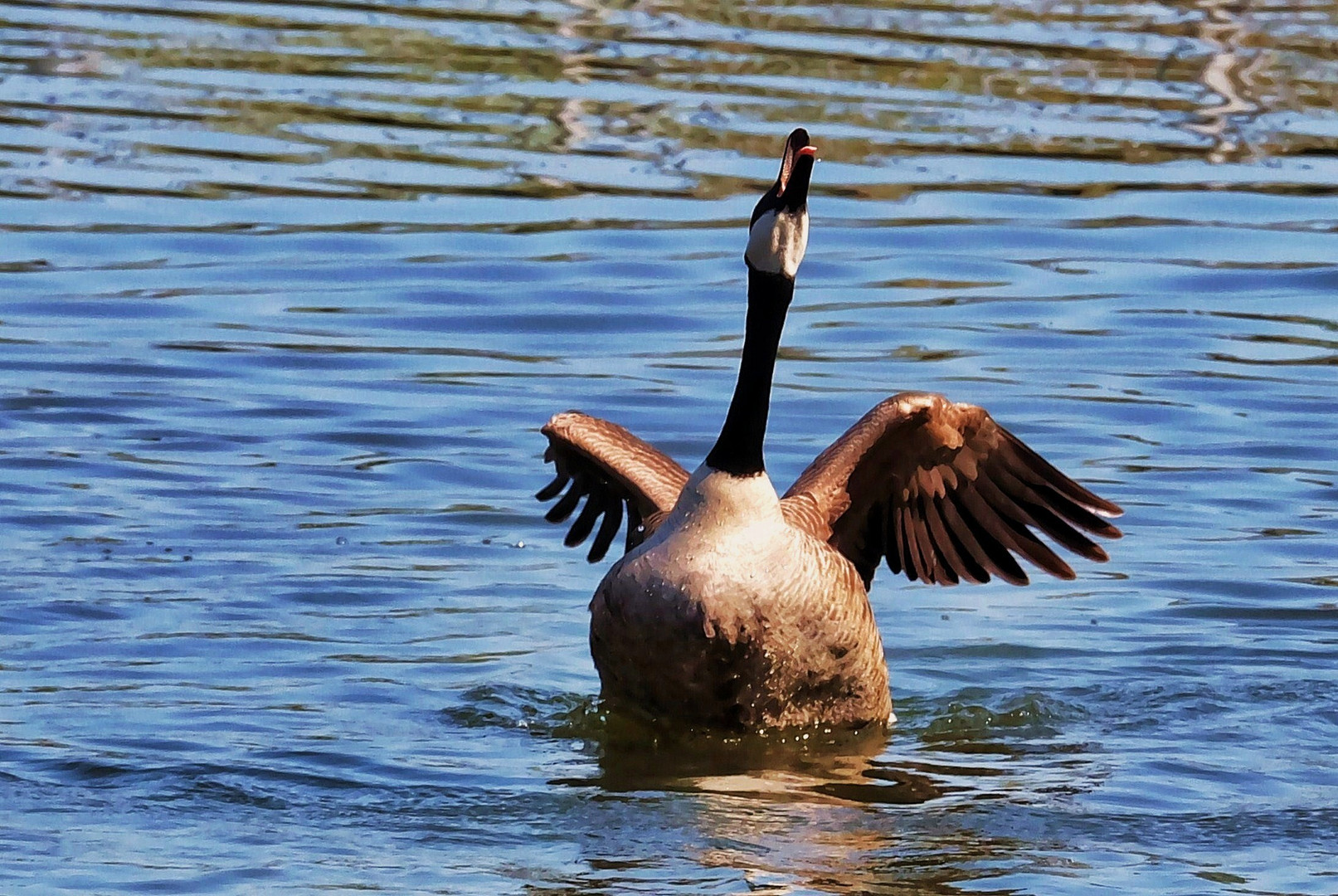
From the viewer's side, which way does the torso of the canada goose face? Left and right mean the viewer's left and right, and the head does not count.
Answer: facing the viewer
